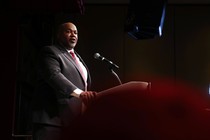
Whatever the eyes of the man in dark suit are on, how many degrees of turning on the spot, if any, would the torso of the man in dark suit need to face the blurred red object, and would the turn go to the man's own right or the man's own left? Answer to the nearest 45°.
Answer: approximately 45° to the man's own right

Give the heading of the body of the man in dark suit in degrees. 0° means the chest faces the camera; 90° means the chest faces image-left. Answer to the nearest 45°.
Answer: approximately 315°

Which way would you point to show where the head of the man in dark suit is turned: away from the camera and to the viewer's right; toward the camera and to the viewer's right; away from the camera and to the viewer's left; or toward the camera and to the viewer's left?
toward the camera and to the viewer's right
